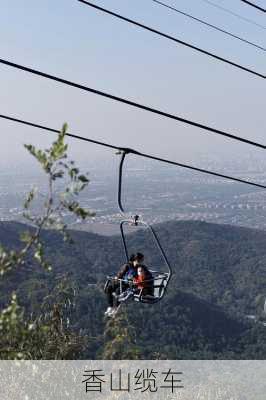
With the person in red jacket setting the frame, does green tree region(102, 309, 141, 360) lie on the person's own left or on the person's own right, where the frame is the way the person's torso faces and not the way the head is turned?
on the person's own right

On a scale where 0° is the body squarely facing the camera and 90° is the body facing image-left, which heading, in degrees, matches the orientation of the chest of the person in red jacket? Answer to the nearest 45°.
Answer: approximately 90°

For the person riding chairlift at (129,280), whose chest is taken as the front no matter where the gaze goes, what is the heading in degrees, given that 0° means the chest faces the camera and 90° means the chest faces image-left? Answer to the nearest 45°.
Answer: approximately 45°
